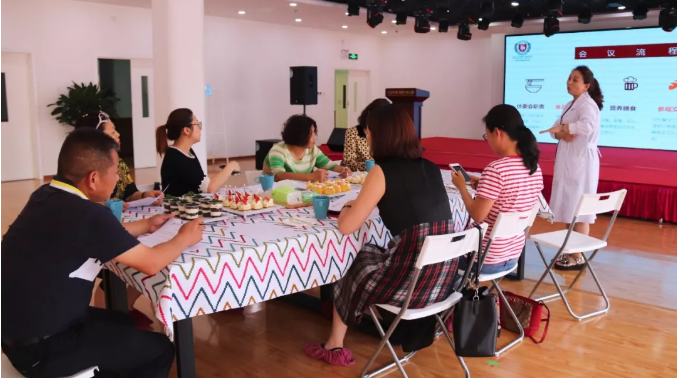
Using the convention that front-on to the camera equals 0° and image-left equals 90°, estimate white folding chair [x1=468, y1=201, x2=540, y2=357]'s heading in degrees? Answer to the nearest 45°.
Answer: approximately 135°

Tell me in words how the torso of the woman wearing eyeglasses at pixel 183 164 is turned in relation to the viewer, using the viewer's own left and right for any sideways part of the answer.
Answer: facing to the right of the viewer

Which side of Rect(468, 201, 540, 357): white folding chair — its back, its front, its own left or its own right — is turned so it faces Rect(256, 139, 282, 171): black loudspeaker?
front

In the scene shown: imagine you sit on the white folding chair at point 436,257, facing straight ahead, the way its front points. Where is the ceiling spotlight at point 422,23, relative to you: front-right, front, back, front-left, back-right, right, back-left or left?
front-right

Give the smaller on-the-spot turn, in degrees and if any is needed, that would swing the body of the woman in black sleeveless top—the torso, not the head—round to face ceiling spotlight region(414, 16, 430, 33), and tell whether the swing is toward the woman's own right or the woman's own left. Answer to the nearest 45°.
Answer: approximately 45° to the woman's own right

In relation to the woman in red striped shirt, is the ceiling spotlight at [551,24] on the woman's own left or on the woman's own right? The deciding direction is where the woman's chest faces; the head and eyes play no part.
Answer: on the woman's own right

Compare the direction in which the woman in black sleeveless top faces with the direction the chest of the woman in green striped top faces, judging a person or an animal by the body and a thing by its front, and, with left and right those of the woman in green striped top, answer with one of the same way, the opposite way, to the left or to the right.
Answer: the opposite way

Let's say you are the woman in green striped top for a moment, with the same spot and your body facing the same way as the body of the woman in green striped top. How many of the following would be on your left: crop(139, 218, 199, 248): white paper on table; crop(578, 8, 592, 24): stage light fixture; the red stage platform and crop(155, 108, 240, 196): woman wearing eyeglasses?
2

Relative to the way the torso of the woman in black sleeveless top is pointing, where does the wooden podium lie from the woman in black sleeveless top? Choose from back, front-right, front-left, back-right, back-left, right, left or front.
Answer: front-right

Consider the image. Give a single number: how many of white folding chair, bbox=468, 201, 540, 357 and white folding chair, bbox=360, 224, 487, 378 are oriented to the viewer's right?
0

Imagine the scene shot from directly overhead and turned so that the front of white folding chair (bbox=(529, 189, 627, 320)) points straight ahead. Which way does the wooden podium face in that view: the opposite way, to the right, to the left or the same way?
to the left

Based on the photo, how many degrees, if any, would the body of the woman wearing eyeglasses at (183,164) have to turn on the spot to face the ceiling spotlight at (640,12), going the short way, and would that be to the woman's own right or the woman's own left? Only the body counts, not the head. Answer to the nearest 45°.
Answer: approximately 45° to the woman's own left

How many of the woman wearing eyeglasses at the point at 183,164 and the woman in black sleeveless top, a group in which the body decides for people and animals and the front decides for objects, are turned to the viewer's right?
1

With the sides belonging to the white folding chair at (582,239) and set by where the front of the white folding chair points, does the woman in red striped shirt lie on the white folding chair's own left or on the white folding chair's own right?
on the white folding chair's own left

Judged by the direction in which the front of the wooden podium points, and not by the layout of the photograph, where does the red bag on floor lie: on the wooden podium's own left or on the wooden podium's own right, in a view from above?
on the wooden podium's own left

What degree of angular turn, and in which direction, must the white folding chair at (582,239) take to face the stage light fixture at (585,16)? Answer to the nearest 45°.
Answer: approximately 45° to its right
